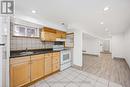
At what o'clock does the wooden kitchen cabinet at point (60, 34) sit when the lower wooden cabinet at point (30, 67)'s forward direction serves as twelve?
The wooden kitchen cabinet is roughly at 9 o'clock from the lower wooden cabinet.

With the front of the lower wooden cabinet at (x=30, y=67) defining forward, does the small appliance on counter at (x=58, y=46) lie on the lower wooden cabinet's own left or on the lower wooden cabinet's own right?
on the lower wooden cabinet's own left

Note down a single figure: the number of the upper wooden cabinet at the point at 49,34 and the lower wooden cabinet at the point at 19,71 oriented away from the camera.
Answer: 0

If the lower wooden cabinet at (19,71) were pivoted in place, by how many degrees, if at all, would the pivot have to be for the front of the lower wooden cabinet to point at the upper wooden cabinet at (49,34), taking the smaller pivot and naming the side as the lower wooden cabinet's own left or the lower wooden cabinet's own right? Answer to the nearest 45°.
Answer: approximately 90° to the lower wooden cabinet's own left

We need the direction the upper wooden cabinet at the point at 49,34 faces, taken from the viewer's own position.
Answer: facing the viewer and to the right of the viewer

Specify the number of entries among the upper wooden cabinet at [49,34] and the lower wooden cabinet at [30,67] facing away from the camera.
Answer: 0

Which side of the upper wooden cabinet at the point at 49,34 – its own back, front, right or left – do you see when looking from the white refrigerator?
right

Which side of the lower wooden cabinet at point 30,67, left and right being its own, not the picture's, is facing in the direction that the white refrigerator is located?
right

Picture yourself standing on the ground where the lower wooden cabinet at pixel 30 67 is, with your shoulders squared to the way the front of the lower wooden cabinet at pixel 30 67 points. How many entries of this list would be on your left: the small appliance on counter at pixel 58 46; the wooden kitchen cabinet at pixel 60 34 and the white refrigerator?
2

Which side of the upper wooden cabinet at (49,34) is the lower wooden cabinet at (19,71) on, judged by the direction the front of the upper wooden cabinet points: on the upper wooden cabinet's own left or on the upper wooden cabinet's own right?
on the upper wooden cabinet's own right
